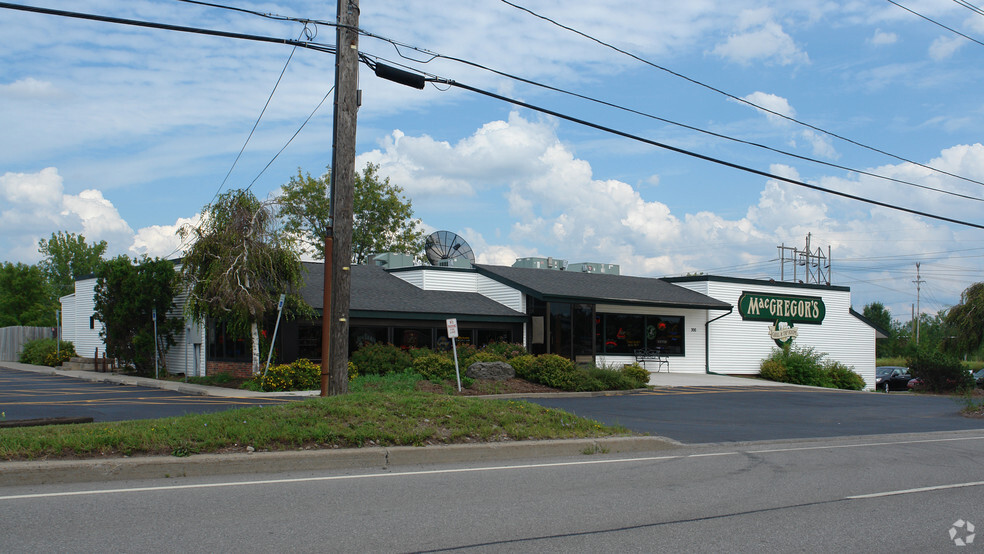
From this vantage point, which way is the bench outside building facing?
toward the camera

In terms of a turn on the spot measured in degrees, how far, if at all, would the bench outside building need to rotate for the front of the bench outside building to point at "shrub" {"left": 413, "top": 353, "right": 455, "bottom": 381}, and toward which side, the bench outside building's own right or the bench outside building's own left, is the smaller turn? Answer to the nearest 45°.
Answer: approximately 45° to the bench outside building's own right

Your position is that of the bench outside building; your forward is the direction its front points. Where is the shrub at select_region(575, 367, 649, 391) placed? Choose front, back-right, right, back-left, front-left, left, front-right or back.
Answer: front

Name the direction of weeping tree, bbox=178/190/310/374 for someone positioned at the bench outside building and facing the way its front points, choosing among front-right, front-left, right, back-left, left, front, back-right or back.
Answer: front-right

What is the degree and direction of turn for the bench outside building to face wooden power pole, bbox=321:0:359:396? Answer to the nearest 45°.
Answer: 0° — it already faces it

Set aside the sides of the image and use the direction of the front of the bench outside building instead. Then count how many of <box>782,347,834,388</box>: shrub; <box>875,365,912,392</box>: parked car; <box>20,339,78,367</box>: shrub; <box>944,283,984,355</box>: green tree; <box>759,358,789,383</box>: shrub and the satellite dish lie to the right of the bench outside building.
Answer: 2

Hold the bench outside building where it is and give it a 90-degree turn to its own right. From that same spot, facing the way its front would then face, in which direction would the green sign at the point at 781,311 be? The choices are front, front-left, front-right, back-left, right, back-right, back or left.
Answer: back-right

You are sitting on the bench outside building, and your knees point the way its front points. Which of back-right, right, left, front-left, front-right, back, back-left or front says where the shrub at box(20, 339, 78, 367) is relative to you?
right

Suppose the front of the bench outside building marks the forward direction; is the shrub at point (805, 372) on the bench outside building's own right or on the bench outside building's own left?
on the bench outside building's own left

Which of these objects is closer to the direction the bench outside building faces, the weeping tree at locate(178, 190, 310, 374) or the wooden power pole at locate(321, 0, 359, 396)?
the wooden power pole

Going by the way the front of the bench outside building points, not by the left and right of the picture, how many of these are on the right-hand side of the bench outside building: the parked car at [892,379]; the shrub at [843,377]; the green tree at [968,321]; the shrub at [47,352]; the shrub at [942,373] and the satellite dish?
2

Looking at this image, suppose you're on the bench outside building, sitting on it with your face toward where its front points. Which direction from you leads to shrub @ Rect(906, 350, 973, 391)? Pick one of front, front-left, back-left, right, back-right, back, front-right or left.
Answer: left

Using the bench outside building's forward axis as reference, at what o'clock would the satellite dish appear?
The satellite dish is roughly at 3 o'clock from the bench outside building.

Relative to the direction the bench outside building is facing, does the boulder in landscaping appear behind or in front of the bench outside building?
in front

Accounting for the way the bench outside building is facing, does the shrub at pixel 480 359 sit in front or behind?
in front

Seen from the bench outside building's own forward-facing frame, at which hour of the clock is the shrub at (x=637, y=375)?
The shrub is roughly at 2 o'clock from the bench outside building.

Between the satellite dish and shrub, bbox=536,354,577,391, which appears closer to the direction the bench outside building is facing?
the shrub
